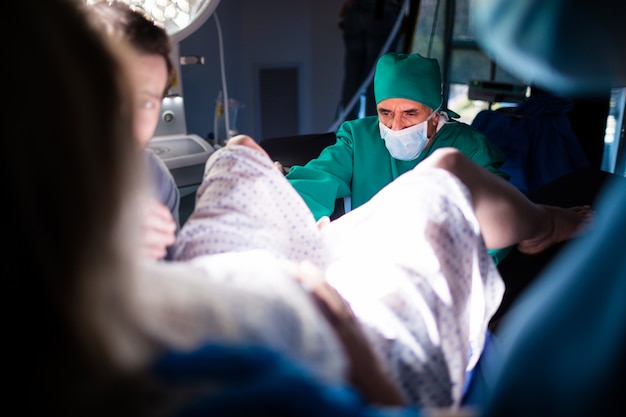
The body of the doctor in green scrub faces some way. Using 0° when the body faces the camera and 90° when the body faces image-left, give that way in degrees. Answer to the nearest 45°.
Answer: approximately 45°
